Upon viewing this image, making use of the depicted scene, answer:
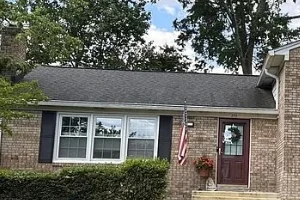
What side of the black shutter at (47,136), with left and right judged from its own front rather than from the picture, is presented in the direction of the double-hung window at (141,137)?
left

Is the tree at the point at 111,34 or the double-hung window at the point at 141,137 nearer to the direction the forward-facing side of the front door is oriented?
the double-hung window

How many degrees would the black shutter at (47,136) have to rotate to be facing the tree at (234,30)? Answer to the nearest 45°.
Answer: approximately 135° to its left

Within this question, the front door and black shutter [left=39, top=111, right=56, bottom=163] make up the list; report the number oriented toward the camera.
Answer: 2

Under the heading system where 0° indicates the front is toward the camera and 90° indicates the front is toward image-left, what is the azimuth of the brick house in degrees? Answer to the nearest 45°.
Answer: approximately 0°

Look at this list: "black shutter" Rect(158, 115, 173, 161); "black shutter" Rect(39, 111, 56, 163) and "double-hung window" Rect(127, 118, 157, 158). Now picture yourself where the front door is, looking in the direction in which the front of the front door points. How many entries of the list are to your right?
3

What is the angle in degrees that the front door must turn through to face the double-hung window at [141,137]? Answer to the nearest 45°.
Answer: approximately 90° to its right
